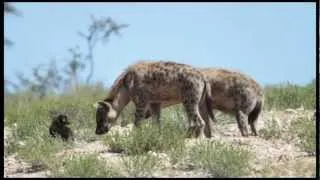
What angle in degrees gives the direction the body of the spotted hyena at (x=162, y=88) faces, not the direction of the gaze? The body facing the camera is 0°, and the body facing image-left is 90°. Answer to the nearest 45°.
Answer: approximately 90°

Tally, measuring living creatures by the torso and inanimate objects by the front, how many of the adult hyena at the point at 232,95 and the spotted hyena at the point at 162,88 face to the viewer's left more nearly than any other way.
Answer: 2

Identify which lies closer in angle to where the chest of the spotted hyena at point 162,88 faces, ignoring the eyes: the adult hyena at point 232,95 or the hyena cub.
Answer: the hyena cub

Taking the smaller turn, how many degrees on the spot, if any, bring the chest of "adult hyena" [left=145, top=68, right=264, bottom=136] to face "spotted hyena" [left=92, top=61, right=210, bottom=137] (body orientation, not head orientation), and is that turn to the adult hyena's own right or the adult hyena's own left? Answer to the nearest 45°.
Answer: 0° — it already faces it

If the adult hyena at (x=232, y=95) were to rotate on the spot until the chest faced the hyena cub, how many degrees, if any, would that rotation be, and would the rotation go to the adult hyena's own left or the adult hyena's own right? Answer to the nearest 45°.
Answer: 0° — it already faces it

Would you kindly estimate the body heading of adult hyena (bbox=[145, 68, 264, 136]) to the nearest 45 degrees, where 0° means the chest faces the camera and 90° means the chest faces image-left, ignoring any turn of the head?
approximately 90°

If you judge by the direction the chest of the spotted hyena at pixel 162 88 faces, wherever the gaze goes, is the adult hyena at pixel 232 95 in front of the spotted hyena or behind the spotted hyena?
behind

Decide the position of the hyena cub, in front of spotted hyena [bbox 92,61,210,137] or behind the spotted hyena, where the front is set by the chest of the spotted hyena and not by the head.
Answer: in front
